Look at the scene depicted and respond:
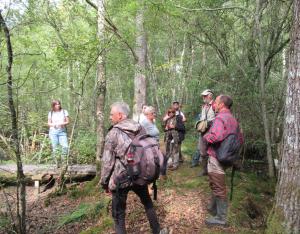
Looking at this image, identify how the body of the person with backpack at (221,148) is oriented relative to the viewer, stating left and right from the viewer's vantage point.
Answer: facing to the left of the viewer

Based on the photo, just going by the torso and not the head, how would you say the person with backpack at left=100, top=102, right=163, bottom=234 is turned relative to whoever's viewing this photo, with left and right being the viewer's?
facing away from the viewer and to the left of the viewer

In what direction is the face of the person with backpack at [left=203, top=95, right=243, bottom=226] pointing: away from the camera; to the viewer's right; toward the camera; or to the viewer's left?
to the viewer's left

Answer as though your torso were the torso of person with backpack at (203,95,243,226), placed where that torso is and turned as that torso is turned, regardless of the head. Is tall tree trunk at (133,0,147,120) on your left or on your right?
on your right

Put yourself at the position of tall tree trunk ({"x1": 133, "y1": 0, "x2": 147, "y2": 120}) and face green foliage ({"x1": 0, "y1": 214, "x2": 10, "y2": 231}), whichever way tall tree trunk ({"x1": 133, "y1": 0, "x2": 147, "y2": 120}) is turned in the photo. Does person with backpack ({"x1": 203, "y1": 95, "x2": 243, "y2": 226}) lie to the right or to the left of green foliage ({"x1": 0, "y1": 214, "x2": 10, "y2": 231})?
left

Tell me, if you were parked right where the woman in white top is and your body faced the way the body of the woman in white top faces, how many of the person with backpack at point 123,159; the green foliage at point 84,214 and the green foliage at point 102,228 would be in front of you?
3
